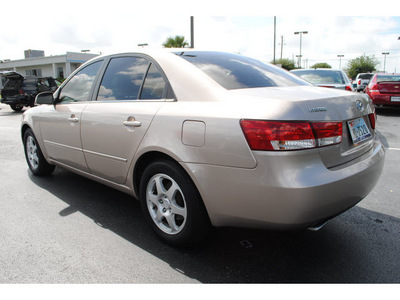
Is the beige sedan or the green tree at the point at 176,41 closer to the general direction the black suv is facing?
the green tree

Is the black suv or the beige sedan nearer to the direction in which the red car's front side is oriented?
the black suv

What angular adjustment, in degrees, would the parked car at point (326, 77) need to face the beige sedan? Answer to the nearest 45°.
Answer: approximately 180°

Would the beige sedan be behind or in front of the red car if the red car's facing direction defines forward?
behind

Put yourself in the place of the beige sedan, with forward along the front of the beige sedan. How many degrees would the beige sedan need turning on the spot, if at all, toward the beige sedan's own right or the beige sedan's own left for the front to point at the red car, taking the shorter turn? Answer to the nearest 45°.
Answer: approximately 90° to the beige sedan's own right

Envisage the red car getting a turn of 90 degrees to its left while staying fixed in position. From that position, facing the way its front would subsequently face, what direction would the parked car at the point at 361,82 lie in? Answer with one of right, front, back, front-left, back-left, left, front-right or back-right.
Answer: right

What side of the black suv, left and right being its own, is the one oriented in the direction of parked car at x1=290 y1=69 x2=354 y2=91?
right

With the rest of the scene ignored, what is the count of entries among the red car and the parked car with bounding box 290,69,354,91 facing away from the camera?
2

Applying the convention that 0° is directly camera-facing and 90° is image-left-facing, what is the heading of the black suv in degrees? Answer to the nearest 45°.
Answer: approximately 225°

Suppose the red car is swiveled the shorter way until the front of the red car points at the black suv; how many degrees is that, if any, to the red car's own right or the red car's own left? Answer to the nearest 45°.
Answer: approximately 90° to the red car's own left

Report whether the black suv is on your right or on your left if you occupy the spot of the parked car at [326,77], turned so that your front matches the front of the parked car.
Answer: on your left

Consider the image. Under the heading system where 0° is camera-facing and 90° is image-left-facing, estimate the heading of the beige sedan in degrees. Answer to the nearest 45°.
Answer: approximately 135°

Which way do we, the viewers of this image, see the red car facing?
facing away from the viewer

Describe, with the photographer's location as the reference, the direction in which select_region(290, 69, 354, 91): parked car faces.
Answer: facing away from the viewer
